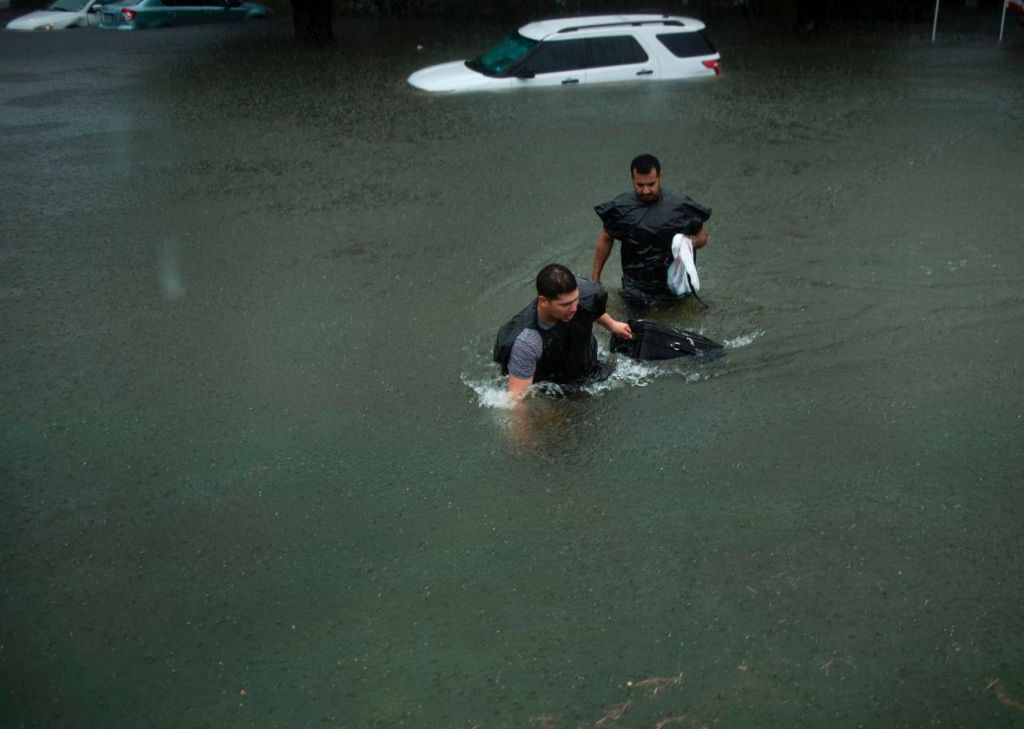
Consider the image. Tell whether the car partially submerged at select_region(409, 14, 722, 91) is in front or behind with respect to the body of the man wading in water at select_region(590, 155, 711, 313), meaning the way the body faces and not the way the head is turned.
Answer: behind

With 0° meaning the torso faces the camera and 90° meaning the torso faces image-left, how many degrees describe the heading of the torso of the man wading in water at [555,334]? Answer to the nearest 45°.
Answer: approximately 315°

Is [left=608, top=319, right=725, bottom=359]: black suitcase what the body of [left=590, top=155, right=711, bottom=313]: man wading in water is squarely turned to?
yes

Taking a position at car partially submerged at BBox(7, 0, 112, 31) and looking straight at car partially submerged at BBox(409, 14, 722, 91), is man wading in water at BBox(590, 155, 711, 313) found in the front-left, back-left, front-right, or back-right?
front-right

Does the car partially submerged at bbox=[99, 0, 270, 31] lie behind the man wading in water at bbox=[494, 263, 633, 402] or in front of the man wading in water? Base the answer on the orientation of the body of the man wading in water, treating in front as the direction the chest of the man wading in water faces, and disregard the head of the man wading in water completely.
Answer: behind

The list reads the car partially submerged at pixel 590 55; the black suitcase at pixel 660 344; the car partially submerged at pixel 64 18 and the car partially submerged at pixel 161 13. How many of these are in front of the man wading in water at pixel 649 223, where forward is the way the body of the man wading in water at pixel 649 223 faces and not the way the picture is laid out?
1

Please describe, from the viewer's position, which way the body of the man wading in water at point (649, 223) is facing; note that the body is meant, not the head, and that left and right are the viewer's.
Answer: facing the viewer

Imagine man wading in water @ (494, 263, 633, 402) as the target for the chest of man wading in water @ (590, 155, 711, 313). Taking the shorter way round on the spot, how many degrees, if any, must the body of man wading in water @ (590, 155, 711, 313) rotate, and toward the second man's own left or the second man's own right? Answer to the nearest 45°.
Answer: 0° — they already face them

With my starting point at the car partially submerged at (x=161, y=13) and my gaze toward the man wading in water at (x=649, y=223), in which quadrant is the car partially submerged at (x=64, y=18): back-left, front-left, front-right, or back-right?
back-right

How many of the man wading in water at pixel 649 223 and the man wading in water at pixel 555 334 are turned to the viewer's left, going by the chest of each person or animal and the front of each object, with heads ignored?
0

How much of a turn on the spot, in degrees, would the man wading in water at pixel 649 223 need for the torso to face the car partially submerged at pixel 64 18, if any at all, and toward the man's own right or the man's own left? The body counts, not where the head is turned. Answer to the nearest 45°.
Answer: approximately 135° to the man's own right

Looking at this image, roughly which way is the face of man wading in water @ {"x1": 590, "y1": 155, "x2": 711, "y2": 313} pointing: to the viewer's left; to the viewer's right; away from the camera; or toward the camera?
toward the camera
